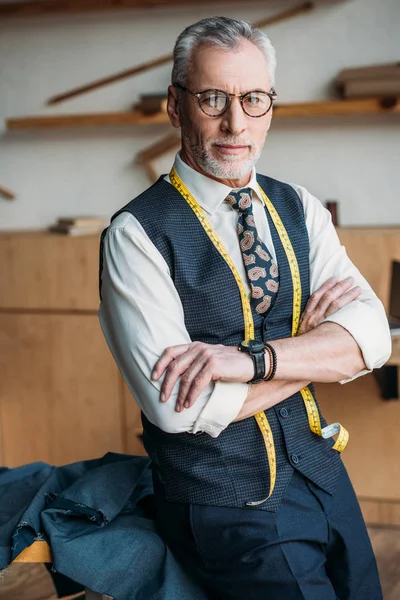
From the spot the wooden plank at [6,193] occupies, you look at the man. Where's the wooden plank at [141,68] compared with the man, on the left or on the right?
left

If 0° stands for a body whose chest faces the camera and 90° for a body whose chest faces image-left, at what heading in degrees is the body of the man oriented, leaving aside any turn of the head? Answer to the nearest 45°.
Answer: approximately 315°

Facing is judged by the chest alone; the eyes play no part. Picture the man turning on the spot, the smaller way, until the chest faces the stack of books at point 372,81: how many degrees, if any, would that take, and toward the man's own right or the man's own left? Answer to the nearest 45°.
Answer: approximately 135° to the man's own left

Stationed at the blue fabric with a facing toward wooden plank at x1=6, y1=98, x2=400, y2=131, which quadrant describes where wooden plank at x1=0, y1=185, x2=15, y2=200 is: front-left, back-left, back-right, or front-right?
front-left

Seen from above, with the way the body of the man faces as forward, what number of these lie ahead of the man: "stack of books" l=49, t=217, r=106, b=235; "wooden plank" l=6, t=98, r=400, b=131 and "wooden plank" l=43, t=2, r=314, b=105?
0

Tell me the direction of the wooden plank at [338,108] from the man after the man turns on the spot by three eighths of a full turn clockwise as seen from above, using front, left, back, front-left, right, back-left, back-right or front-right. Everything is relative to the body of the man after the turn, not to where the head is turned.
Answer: right

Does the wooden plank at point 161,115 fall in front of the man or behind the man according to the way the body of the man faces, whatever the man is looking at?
behind

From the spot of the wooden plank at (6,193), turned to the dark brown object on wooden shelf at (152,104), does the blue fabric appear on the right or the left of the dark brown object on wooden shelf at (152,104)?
right

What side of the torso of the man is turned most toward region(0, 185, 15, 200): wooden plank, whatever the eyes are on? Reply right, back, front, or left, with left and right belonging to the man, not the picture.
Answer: back

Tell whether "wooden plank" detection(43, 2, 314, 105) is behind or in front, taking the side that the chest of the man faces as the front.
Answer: behind
